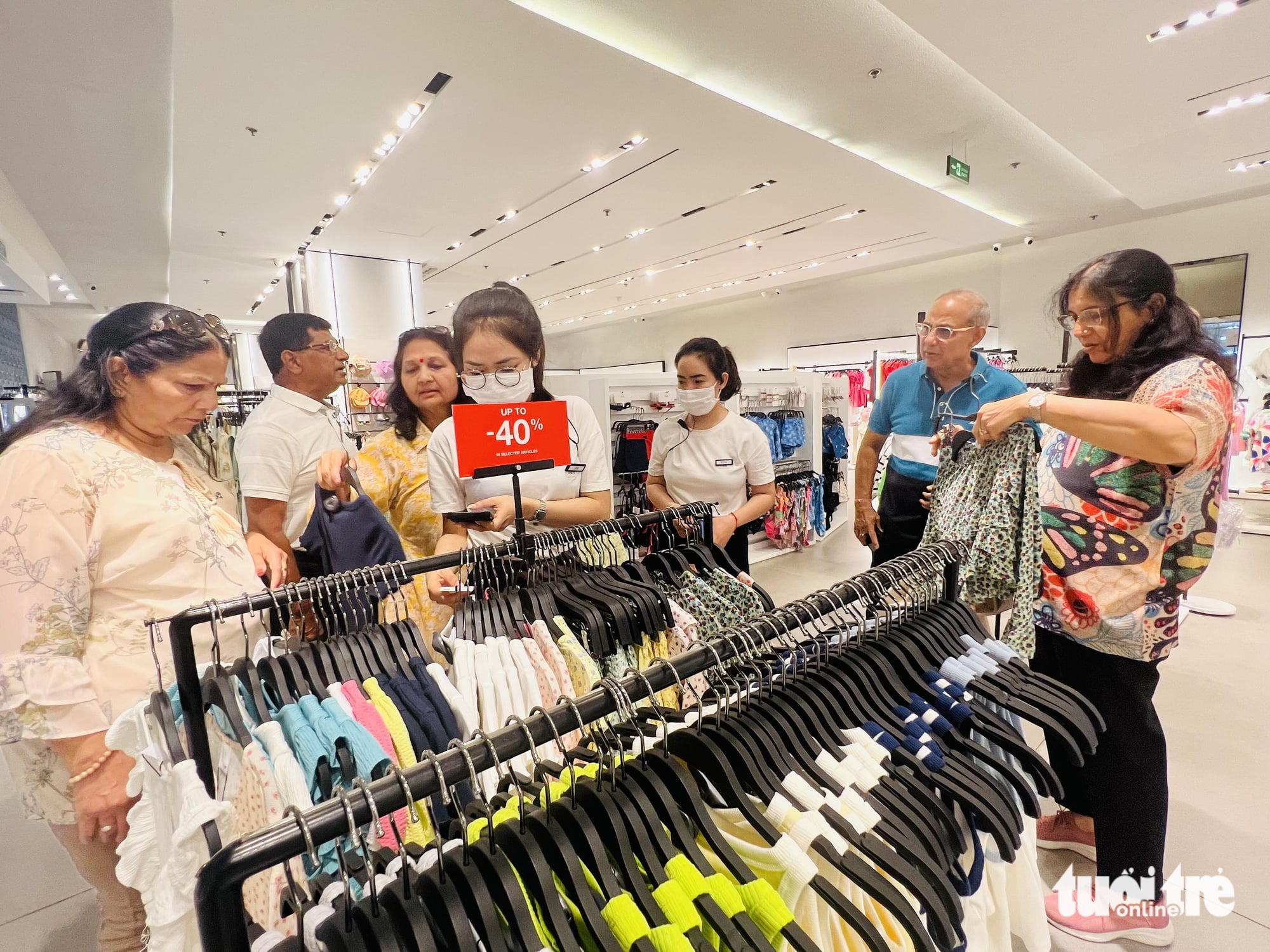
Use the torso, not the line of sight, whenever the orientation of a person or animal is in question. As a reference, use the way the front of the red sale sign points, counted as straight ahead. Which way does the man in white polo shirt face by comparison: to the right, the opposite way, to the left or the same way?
to the left

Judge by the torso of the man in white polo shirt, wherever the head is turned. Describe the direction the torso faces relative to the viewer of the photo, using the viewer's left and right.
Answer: facing to the right of the viewer

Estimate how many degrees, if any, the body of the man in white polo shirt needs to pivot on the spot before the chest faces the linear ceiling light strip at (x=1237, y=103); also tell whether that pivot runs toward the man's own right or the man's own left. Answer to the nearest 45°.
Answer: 0° — they already face it

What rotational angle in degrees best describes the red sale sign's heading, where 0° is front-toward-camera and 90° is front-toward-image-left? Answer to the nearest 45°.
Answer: approximately 0°

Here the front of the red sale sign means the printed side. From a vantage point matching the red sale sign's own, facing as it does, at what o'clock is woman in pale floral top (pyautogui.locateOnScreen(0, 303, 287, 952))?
The woman in pale floral top is roughly at 3 o'clock from the red sale sign.

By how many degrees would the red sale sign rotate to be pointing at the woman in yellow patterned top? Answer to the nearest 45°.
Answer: approximately 180°

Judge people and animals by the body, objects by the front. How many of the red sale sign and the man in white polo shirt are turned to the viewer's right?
1

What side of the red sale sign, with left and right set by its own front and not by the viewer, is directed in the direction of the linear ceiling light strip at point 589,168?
back

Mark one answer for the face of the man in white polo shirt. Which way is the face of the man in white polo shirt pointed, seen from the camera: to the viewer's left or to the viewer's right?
to the viewer's right

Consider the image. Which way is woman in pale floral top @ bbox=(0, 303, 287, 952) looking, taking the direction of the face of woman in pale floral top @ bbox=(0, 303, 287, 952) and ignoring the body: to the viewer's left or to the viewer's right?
to the viewer's right
